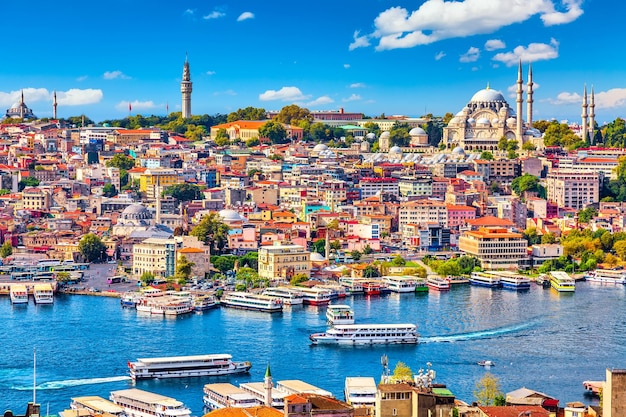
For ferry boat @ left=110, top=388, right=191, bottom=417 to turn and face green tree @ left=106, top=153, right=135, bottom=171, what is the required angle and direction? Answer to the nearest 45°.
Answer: approximately 135° to its left

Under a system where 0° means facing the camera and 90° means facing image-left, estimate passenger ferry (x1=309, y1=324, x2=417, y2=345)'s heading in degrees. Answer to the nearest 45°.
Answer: approximately 90°

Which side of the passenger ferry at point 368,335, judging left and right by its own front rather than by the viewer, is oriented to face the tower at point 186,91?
right

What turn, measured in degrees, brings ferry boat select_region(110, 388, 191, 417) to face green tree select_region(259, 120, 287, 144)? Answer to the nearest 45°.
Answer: approximately 135° to its left

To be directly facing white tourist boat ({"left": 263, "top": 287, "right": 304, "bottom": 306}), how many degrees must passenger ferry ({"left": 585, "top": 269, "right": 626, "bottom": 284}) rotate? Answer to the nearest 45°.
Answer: approximately 45° to its left

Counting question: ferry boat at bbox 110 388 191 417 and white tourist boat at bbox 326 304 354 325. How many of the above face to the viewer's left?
0

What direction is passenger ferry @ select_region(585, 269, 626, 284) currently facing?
to the viewer's left

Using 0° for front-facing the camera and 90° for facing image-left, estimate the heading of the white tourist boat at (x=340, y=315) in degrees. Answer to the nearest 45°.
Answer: approximately 315°

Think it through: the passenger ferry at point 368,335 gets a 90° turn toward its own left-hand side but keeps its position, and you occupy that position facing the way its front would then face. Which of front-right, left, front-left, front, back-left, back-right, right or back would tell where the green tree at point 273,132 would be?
back
